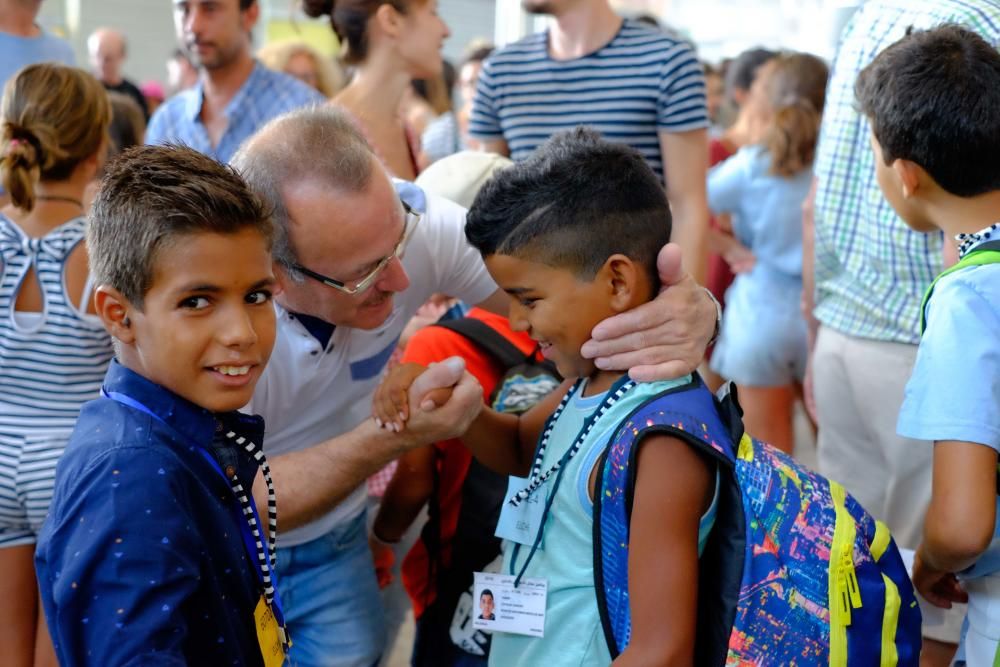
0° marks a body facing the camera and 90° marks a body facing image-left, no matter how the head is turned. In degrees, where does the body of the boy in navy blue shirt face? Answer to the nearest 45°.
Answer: approximately 315°

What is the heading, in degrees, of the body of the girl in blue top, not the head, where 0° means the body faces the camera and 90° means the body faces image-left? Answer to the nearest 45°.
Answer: approximately 135°

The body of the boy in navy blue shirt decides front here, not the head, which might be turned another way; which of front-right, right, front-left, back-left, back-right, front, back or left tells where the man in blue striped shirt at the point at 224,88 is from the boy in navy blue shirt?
back-left

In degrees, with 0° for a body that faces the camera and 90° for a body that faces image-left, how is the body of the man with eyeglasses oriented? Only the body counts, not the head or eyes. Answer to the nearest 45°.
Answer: approximately 315°

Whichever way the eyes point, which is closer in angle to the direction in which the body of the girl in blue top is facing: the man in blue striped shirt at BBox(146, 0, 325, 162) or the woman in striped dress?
the man in blue striped shirt

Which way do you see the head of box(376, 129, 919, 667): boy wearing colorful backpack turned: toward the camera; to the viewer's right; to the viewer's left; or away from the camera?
to the viewer's left

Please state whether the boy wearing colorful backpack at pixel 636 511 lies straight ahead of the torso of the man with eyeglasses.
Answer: yes

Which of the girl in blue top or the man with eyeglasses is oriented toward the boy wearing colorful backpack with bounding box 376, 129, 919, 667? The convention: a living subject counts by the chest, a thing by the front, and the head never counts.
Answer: the man with eyeglasses

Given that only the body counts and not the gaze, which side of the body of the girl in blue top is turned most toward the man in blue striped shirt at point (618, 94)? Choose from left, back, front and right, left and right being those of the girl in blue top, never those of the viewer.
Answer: left

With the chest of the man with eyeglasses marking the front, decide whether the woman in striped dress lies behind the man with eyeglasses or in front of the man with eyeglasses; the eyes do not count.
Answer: behind

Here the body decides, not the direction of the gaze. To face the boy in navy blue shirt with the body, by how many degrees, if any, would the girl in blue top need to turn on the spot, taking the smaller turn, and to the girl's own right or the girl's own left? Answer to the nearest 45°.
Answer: approximately 135° to the girl's own left
